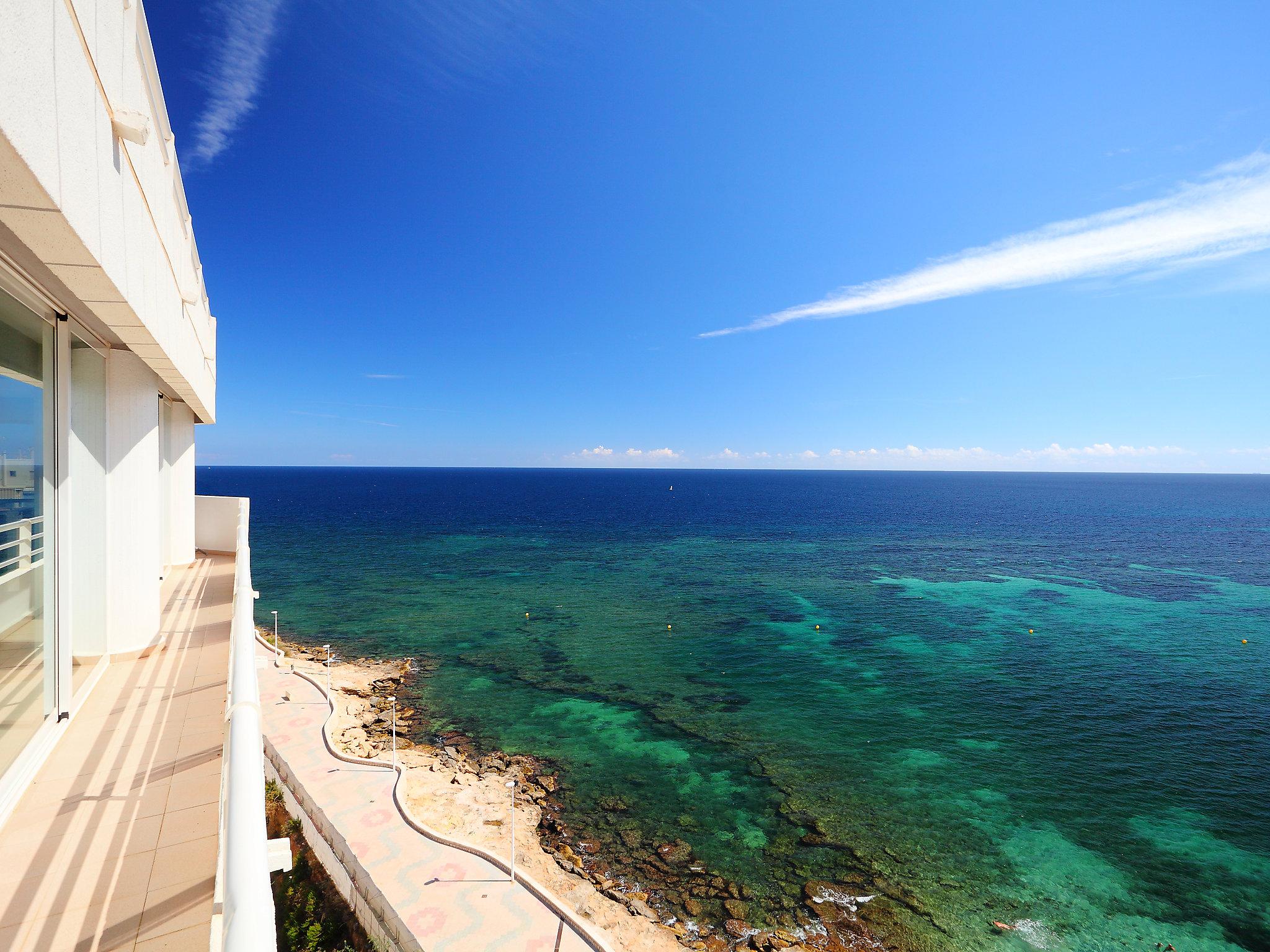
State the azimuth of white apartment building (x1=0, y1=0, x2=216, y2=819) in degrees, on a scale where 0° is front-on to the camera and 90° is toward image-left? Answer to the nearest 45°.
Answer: approximately 270°

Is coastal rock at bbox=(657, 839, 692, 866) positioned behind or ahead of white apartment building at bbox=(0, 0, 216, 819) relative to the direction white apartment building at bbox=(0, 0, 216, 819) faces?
ahead
